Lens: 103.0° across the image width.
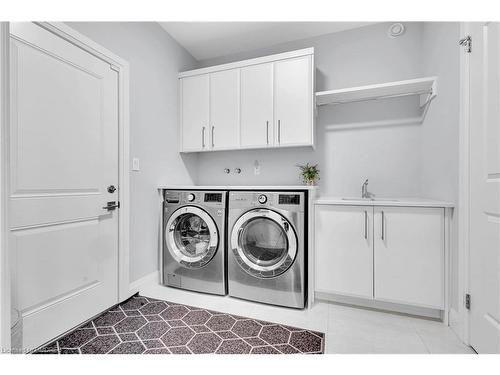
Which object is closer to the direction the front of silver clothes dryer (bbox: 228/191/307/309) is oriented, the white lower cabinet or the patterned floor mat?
the patterned floor mat

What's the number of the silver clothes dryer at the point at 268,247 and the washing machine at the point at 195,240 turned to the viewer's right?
0

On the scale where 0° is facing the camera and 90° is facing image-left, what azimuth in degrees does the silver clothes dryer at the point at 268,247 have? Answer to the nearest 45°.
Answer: approximately 45°

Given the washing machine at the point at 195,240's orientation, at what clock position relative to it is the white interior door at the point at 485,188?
The white interior door is roughly at 9 o'clock from the washing machine.

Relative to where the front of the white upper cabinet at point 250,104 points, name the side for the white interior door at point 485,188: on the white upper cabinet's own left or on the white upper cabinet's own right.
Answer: on the white upper cabinet's own left

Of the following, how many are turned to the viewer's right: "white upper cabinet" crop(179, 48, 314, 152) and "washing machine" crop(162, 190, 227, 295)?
0

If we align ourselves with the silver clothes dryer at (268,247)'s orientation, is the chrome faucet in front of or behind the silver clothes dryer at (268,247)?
behind

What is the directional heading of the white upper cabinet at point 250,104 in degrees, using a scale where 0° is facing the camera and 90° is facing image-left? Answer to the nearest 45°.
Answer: approximately 45°
